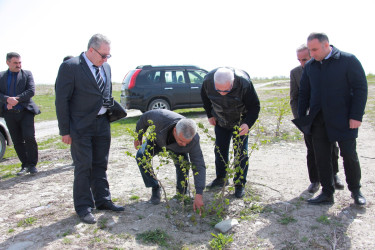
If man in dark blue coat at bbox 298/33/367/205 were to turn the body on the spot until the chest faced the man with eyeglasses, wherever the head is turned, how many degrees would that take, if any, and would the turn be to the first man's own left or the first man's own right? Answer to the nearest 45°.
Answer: approximately 45° to the first man's own right

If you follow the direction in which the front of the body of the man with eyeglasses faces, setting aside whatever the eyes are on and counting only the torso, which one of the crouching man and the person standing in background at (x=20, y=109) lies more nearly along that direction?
the crouching man

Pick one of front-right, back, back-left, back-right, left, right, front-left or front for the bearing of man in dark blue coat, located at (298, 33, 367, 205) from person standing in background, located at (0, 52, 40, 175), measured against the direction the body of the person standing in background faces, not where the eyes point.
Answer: front-left

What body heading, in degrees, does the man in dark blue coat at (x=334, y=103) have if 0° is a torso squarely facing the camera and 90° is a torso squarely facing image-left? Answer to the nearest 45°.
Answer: approximately 45°
